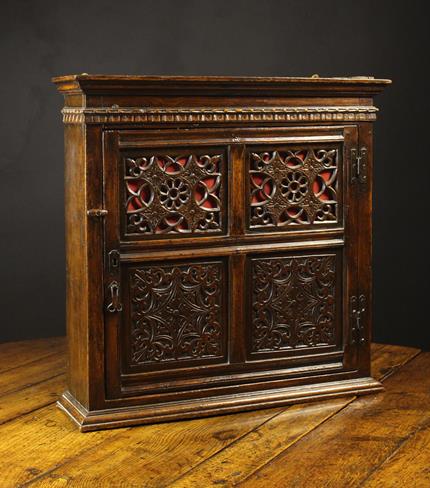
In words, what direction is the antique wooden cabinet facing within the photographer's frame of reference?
facing the viewer and to the right of the viewer
